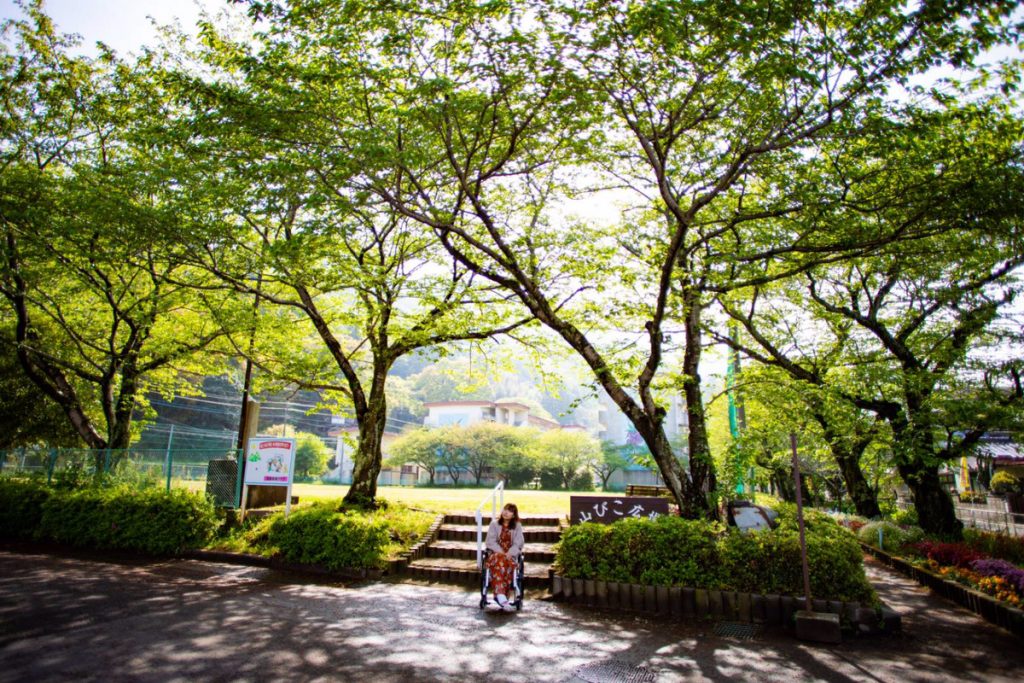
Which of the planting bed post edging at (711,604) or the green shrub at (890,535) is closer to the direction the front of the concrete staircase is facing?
the planting bed post edging

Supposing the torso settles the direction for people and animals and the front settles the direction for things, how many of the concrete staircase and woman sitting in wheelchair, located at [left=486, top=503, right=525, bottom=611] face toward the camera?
2

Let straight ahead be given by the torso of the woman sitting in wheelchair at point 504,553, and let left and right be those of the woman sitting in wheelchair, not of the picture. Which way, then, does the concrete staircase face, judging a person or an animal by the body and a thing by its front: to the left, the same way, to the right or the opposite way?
the same way

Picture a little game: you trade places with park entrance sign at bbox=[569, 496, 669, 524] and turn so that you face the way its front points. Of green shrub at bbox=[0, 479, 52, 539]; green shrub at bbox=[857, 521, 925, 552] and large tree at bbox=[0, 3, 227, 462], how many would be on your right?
2

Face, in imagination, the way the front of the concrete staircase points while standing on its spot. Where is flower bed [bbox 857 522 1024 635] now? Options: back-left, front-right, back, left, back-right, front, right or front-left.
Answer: left

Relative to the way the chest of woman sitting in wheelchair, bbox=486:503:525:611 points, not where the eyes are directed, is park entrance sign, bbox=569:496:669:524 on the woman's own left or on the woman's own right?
on the woman's own left

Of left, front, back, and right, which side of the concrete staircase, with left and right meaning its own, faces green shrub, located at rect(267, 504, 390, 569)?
right

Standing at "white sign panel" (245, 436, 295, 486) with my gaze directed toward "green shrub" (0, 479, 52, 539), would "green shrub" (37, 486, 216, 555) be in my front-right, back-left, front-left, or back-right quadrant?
front-left

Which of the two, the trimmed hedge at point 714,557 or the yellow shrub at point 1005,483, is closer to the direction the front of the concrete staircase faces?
the trimmed hedge

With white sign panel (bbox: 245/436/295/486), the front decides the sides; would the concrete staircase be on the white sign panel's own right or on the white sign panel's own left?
on the white sign panel's own left

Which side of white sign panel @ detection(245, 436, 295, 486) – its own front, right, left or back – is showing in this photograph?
front

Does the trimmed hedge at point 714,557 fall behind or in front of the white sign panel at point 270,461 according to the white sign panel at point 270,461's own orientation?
in front

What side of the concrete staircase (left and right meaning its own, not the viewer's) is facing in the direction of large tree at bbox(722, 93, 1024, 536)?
left

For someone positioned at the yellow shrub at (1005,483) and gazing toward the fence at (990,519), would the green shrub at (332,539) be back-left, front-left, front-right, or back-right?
front-right

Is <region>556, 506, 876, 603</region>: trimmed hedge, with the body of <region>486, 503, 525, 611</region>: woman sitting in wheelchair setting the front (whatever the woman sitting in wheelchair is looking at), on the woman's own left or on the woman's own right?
on the woman's own left

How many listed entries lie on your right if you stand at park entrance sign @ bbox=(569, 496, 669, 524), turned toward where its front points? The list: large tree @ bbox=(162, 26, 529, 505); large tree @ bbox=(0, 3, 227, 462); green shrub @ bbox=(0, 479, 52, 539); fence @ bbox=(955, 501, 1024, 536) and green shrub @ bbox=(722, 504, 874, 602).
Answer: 3

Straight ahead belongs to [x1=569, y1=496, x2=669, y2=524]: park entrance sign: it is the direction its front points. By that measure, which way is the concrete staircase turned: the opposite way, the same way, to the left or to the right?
the same way
